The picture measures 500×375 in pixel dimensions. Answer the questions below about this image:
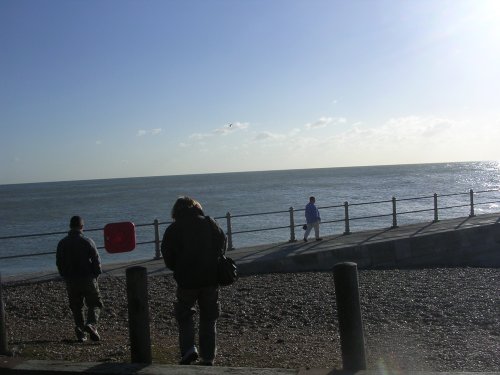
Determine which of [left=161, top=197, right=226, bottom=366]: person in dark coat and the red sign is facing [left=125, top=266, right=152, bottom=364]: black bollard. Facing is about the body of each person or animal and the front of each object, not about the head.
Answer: the red sign

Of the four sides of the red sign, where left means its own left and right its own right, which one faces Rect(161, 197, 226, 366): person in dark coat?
front

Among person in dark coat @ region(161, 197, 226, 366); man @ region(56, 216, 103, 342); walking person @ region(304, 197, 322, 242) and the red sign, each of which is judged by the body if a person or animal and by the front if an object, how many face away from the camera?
2

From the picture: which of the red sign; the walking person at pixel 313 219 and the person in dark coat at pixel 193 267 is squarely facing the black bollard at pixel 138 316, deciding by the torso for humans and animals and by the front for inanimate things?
the red sign

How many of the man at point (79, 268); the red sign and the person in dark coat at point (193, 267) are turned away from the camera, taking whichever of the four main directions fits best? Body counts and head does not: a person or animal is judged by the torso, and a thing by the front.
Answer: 2

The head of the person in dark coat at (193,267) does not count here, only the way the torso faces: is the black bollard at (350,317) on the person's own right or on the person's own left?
on the person's own right

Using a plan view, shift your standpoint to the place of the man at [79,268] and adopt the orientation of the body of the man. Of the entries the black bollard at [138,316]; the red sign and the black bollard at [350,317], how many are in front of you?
1

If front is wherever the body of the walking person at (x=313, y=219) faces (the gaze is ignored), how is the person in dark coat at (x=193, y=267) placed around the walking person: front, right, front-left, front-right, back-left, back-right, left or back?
right

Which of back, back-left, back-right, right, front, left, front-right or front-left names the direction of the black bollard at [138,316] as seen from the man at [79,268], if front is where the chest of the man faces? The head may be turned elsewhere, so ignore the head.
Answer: back

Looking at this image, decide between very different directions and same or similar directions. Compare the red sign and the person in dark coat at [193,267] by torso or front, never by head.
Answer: very different directions

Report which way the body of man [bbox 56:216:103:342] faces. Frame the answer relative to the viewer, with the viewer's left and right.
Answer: facing away from the viewer

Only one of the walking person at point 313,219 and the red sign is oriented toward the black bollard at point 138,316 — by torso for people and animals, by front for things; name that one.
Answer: the red sign

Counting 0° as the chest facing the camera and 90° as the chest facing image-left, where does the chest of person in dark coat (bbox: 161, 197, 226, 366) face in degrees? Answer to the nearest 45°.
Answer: approximately 180°

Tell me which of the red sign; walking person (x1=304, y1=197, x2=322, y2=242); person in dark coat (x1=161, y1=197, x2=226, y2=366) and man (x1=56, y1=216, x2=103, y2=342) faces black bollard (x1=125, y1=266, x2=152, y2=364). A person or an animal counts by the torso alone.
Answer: the red sign

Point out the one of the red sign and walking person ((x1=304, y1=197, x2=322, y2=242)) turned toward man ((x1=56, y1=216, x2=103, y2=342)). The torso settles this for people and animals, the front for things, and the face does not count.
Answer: the red sign
